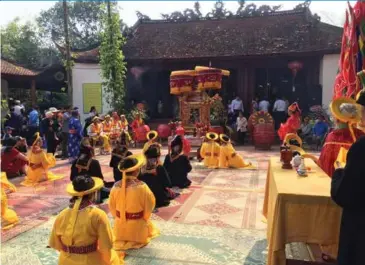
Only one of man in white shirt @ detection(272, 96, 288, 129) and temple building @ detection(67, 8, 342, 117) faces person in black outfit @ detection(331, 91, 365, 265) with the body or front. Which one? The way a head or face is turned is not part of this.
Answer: the temple building

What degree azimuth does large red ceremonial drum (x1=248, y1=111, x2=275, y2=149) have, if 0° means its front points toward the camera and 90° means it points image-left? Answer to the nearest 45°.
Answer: approximately 0°

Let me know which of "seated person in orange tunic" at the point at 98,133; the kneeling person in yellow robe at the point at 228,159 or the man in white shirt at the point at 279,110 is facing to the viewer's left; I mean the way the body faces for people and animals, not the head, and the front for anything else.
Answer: the kneeling person in yellow robe

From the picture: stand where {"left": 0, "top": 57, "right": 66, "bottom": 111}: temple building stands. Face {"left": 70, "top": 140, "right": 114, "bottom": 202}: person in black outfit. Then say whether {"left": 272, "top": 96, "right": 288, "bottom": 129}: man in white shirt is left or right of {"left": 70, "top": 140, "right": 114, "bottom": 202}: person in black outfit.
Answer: left

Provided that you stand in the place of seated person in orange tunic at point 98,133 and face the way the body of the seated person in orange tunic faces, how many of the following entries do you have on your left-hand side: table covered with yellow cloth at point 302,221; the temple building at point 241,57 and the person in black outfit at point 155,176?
1

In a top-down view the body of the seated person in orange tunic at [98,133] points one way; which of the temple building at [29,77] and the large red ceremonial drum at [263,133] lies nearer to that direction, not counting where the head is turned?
the large red ceremonial drum

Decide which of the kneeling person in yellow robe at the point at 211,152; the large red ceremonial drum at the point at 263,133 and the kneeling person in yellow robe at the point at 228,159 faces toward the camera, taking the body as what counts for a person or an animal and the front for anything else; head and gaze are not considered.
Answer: the large red ceremonial drum

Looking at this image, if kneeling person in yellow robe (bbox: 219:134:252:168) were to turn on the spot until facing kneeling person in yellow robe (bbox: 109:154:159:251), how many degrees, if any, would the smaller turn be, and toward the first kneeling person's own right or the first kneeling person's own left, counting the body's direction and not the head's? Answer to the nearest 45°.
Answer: approximately 90° to the first kneeling person's own left

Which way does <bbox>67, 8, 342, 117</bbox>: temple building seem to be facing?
toward the camera

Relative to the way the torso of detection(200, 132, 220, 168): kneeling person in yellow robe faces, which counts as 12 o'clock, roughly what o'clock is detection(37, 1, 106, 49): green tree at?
The green tree is roughly at 11 o'clock from the kneeling person in yellow robe.

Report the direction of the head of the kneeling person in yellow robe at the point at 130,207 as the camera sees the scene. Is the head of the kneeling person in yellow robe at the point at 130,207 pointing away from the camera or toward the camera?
away from the camera
